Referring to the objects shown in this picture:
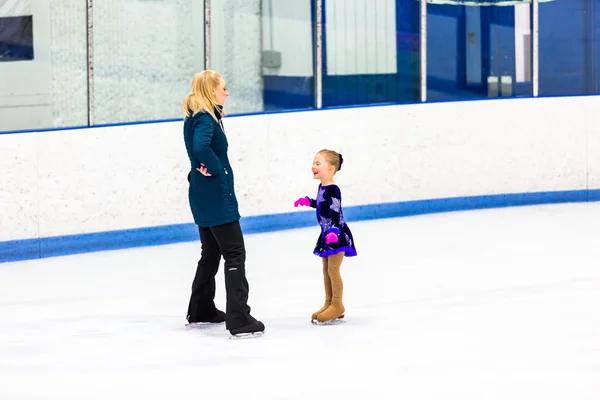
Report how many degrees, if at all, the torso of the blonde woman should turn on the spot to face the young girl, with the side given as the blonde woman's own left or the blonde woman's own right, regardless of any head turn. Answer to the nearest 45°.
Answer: approximately 45° to the blonde woman's own left

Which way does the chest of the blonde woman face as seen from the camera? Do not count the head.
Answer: to the viewer's right

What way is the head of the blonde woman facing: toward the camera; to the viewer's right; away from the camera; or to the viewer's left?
to the viewer's right

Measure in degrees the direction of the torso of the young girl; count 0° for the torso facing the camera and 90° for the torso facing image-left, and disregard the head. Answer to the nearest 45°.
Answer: approximately 90°

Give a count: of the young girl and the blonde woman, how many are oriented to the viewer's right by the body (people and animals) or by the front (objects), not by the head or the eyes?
1

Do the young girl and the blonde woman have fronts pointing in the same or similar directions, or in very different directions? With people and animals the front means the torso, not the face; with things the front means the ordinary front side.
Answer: very different directions

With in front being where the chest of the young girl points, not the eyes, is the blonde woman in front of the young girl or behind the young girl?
in front

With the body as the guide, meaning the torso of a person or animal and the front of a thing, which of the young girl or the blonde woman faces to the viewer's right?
the blonde woman
